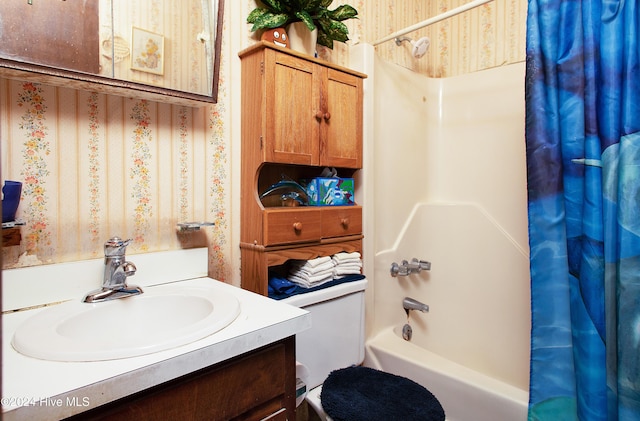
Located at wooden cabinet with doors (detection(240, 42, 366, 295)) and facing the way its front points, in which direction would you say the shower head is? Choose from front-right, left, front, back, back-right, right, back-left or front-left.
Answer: left

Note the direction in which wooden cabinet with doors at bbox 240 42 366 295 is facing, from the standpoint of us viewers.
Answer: facing the viewer and to the right of the viewer

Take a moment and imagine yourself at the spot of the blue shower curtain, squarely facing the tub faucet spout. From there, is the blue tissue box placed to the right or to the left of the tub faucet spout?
left

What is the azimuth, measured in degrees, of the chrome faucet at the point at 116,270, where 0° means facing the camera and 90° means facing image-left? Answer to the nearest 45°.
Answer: approximately 315°

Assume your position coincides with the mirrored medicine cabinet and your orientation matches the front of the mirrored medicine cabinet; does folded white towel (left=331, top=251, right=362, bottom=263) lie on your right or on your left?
on your left

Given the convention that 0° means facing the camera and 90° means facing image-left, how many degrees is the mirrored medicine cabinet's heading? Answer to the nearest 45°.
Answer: approximately 315°

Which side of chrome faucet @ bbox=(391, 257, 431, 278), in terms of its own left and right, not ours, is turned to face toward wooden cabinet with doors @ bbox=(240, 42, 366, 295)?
right

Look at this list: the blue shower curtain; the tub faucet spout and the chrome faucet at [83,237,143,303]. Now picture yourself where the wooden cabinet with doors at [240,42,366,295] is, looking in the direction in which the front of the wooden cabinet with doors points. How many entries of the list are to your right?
1

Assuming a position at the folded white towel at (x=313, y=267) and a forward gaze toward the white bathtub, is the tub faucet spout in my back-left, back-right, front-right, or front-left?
front-left

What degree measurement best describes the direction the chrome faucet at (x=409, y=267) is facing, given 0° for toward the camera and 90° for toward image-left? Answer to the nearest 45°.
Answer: approximately 315°

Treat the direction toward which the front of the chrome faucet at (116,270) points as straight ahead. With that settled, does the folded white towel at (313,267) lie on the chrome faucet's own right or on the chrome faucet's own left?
on the chrome faucet's own left

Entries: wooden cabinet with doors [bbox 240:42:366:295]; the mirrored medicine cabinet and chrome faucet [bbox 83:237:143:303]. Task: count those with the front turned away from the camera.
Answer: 0
